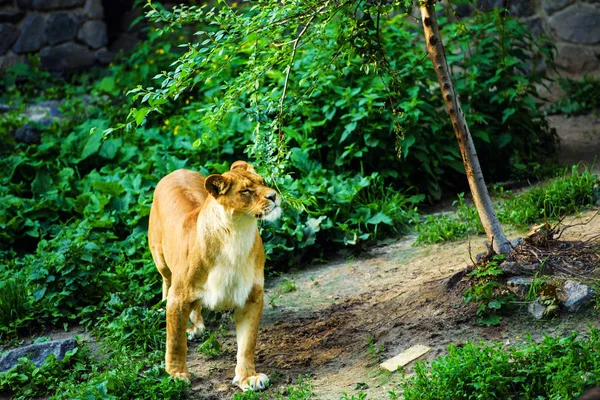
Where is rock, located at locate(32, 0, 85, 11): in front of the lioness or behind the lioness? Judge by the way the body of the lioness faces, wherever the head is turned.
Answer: behind

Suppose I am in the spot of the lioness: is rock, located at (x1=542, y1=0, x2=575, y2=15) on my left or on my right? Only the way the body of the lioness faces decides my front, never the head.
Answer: on my left

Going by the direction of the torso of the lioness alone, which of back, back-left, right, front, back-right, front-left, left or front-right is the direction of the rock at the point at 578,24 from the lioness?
left

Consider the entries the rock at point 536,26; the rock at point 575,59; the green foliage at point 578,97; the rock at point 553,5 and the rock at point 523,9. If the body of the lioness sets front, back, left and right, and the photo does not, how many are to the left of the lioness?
5

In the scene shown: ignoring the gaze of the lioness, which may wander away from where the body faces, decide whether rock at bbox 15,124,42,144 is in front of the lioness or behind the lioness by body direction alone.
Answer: behind

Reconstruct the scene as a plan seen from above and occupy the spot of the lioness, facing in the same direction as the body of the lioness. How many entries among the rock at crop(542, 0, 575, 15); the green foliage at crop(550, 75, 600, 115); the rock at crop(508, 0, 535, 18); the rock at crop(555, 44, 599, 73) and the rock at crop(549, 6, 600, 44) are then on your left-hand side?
5

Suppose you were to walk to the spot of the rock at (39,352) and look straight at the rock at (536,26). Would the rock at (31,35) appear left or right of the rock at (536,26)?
left

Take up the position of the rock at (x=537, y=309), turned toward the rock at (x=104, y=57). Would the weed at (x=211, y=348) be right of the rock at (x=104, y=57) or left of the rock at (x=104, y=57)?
left

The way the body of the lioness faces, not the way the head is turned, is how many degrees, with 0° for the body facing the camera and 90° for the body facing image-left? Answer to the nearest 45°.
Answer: approximately 315°

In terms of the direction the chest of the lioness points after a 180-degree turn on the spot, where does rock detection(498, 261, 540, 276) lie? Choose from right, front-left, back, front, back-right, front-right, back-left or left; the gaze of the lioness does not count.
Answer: front-right

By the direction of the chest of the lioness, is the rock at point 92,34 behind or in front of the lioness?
behind

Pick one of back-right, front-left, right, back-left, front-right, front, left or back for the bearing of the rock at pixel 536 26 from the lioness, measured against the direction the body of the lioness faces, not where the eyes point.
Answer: left
